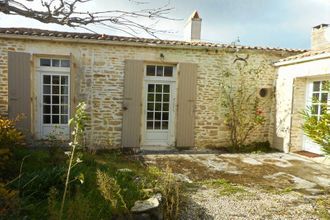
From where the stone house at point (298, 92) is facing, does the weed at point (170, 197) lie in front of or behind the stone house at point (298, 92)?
in front

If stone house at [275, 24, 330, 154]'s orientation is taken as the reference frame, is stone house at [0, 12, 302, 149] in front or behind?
in front

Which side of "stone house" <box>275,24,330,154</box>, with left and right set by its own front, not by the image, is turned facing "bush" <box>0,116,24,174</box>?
front

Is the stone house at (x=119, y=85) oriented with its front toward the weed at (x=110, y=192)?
yes

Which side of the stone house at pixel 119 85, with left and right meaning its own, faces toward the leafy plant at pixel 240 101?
left

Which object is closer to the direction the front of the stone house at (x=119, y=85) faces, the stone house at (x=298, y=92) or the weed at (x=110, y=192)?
the weed

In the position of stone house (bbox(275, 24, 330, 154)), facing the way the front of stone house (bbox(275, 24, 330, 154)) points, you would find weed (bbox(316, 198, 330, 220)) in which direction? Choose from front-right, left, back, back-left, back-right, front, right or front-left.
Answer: front-left

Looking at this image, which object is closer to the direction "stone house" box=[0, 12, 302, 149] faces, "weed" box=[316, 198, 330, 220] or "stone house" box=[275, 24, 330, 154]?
the weed

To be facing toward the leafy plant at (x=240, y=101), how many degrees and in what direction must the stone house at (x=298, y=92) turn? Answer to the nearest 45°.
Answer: approximately 45° to its right

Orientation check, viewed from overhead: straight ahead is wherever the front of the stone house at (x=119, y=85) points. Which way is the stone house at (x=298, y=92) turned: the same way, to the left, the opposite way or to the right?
to the right

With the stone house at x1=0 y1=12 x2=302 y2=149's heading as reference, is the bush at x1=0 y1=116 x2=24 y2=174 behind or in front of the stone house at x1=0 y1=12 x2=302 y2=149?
in front

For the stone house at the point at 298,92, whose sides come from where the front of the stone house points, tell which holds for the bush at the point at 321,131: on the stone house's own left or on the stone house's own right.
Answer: on the stone house's own left

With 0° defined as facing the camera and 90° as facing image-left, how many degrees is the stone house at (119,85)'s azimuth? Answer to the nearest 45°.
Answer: approximately 0°

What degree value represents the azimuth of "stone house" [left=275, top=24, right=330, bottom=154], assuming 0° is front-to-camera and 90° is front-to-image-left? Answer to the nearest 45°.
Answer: approximately 45°

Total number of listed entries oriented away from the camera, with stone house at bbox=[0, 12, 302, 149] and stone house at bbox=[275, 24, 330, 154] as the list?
0

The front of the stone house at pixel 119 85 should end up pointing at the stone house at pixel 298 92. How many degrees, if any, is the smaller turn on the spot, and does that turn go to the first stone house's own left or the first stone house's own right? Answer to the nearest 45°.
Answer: approximately 90° to the first stone house's own left
